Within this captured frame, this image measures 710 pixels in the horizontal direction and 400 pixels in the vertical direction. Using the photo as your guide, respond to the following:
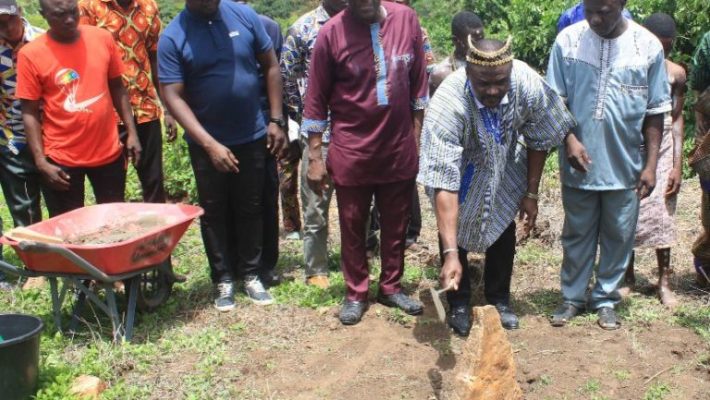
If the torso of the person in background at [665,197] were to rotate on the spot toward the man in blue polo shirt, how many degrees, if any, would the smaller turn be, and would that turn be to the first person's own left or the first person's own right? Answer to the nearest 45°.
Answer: approximately 45° to the first person's own right

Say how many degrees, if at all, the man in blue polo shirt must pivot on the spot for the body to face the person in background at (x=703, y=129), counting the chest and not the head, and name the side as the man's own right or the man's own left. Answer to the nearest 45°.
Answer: approximately 90° to the man's own left

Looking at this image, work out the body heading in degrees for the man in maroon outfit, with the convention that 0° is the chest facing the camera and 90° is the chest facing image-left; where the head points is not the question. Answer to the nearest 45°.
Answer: approximately 0°

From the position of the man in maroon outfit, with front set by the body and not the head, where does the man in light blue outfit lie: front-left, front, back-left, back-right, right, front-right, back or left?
left

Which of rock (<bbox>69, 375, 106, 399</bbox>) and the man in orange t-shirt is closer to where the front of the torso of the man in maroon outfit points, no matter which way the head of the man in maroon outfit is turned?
the rock

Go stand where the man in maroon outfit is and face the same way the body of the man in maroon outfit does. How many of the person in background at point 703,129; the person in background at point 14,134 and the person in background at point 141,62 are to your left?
1

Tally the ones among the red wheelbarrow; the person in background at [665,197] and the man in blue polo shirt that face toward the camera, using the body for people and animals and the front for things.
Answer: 2

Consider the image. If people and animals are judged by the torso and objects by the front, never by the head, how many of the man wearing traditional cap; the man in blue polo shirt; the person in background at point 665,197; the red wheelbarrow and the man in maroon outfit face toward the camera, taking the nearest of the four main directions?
4

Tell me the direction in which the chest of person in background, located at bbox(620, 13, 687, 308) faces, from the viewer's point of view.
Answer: toward the camera

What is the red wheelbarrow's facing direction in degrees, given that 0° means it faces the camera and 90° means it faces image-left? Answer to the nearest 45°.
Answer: approximately 225°
